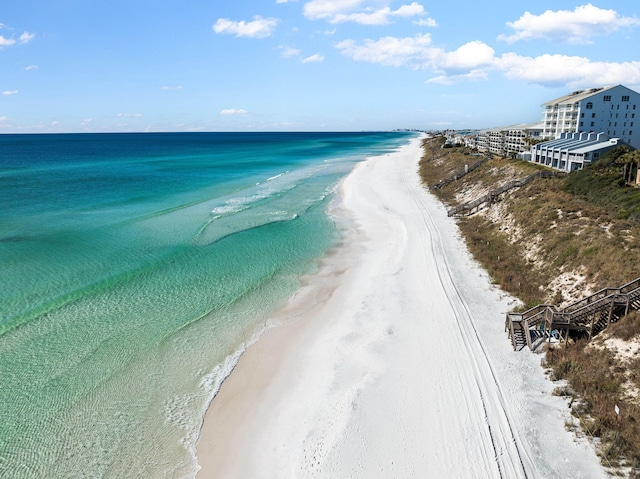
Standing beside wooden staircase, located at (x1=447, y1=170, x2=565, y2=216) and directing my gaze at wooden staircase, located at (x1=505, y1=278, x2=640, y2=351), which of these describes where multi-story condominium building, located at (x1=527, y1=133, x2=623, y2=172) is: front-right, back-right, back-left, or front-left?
back-left

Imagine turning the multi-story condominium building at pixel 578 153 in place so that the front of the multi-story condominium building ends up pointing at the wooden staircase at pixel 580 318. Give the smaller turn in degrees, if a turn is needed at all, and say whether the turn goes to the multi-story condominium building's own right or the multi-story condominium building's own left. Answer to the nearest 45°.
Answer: approximately 45° to the multi-story condominium building's own left

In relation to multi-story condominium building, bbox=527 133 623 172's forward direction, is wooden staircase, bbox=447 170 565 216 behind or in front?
in front

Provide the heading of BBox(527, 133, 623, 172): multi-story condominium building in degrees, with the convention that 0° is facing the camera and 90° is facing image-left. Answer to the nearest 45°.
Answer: approximately 45°

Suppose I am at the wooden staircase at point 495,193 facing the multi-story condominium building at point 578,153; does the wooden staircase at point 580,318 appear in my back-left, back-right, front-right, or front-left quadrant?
back-right
